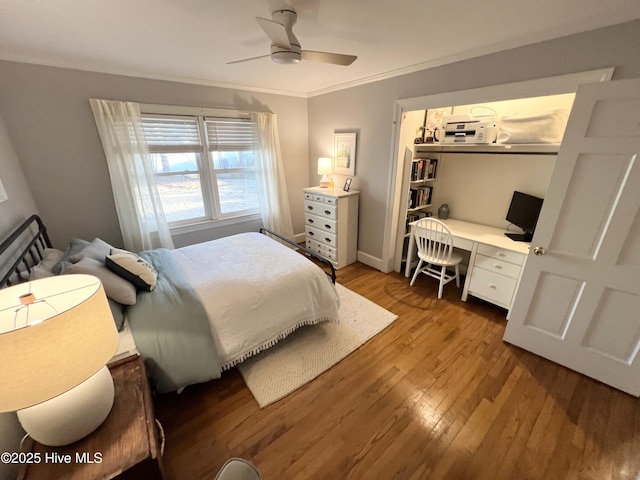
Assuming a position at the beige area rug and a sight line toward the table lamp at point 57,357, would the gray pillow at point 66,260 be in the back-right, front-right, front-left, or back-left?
front-right

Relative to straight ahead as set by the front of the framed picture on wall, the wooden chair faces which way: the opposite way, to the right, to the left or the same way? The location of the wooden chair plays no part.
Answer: the opposite way

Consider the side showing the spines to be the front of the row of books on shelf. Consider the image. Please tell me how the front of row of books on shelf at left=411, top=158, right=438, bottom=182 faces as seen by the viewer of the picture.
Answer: facing the viewer and to the right of the viewer

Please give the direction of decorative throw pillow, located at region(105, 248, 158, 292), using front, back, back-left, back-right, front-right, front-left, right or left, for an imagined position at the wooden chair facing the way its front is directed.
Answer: back

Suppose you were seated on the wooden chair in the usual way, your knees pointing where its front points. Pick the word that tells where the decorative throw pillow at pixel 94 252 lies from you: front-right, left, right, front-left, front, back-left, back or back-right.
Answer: back

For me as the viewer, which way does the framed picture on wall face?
facing the viewer and to the left of the viewer

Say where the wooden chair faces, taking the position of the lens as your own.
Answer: facing away from the viewer and to the right of the viewer

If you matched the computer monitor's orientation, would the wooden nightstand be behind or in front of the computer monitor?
in front

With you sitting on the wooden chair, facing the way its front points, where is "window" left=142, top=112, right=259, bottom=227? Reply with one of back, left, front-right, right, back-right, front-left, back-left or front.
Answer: back-left

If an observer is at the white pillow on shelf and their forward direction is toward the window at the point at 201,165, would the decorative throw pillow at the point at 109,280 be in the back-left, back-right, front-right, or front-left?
front-left

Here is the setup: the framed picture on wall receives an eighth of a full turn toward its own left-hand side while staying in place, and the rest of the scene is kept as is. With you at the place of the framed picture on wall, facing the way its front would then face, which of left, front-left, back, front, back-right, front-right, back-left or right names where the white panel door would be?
front-left

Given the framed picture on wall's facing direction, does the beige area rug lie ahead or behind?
ahead

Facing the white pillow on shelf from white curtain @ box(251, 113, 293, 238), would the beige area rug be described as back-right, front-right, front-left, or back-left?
front-right

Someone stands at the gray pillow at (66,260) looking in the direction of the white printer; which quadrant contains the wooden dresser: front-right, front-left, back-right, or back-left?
front-left
